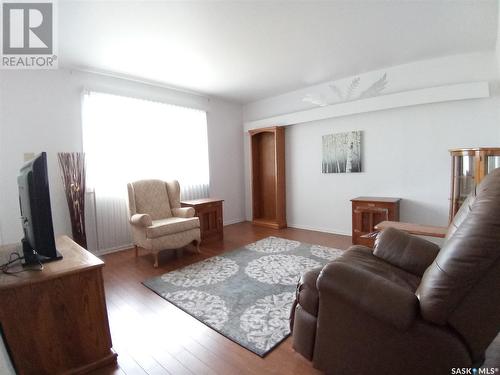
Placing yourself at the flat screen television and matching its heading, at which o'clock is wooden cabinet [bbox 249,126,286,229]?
The wooden cabinet is roughly at 11 o'clock from the flat screen television.

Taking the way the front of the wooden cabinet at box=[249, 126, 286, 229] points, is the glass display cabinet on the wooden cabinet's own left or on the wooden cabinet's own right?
on the wooden cabinet's own left

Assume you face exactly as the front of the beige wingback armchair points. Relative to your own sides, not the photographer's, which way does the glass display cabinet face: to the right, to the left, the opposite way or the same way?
to the right

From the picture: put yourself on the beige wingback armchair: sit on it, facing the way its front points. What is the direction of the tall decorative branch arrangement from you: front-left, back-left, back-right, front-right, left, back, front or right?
back-right

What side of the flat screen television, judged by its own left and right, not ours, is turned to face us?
right

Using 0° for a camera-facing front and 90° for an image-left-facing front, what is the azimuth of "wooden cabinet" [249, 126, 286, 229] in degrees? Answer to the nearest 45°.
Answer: approximately 45°

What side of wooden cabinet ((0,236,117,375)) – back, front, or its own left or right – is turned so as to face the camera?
right

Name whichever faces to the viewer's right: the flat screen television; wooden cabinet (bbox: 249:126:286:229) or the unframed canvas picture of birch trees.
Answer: the flat screen television

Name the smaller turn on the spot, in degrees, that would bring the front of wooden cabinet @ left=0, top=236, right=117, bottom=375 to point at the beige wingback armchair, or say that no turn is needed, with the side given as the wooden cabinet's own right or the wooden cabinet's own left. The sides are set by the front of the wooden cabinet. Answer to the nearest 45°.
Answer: approximately 45° to the wooden cabinet's own left
